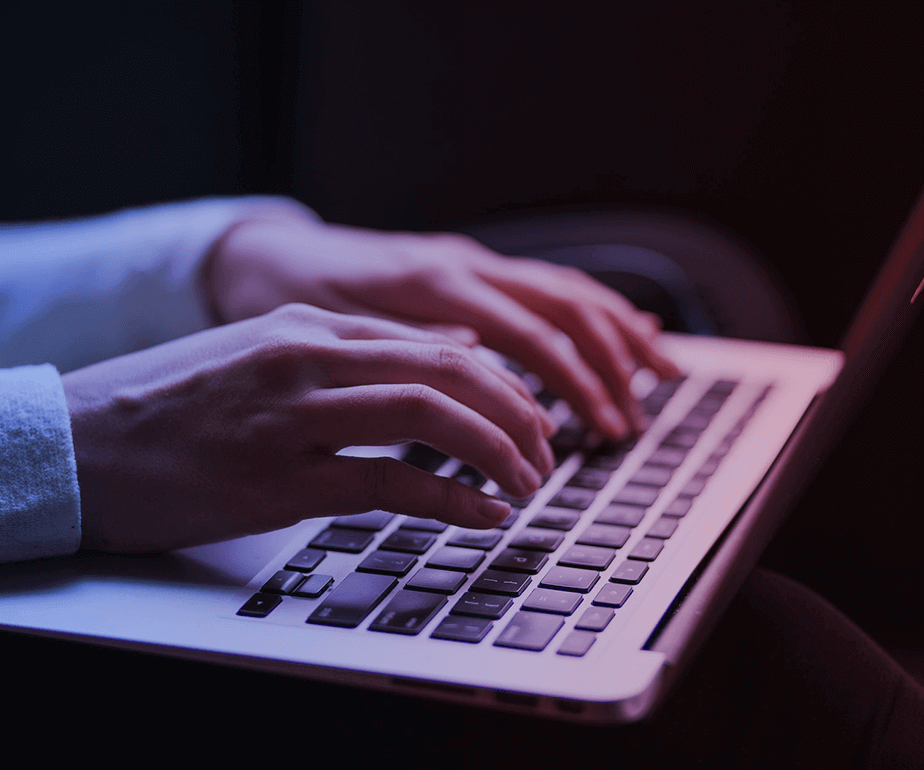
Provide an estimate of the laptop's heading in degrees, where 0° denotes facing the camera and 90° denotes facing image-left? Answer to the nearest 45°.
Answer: approximately 90°
